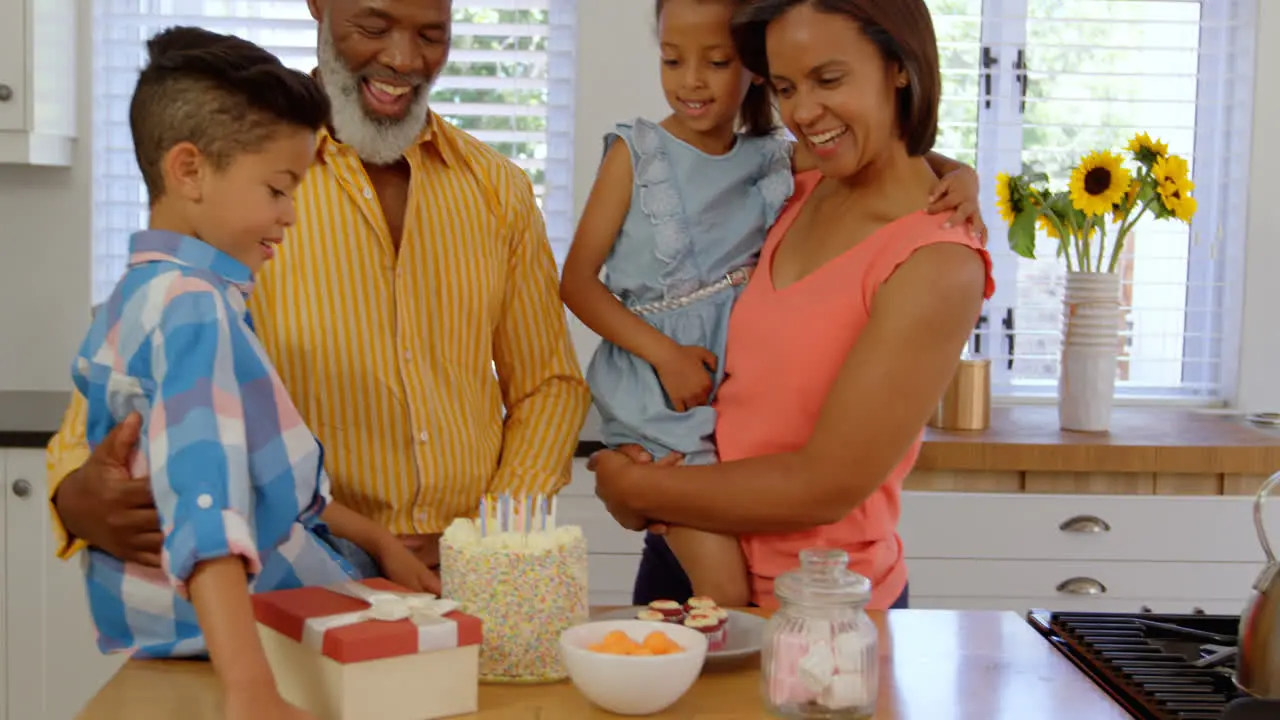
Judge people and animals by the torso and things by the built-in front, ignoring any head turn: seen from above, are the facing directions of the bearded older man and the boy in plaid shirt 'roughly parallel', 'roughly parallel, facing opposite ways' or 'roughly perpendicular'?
roughly perpendicular

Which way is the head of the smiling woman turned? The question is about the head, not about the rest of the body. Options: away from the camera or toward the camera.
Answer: toward the camera

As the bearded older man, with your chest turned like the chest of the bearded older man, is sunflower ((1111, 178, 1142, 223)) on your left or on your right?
on your left

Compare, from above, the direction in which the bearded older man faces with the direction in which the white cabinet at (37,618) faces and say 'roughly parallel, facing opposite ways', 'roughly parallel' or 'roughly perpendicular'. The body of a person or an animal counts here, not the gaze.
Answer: roughly parallel

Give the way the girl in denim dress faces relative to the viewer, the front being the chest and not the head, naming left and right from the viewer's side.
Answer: facing the viewer

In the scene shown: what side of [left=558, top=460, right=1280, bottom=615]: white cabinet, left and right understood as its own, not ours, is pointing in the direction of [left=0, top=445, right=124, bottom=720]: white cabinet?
right

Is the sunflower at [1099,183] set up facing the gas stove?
yes

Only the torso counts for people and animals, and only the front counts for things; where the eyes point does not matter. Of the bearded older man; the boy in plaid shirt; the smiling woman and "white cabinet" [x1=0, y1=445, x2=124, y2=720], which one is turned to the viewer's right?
the boy in plaid shirt

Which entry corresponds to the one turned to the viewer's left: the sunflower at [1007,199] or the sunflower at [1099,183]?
the sunflower at [1007,199]

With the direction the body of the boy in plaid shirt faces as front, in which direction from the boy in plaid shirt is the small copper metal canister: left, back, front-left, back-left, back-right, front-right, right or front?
front-left

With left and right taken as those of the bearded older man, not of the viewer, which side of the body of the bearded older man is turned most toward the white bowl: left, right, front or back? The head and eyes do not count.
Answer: front

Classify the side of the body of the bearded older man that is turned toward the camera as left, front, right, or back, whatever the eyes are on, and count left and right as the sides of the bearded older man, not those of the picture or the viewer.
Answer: front

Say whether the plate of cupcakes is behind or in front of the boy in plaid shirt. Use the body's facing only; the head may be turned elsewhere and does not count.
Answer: in front

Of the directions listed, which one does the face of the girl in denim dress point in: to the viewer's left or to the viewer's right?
to the viewer's left

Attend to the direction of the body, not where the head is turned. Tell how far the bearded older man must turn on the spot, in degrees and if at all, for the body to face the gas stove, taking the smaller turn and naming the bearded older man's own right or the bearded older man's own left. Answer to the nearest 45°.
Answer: approximately 45° to the bearded older man's own left

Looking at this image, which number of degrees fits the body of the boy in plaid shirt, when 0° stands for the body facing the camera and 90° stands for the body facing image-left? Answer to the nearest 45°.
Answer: approximately 270°

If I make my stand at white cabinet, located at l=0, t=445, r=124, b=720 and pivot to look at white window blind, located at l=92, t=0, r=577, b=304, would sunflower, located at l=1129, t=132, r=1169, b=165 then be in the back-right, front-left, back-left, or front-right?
front-right

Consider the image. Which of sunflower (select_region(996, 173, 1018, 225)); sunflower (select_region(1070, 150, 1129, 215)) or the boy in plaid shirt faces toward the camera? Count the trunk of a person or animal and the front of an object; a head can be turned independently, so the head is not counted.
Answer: sunflower (select_region(1070, 150, 1129, 215))

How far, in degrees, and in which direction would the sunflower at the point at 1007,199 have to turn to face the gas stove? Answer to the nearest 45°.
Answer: approximately 90° to its left

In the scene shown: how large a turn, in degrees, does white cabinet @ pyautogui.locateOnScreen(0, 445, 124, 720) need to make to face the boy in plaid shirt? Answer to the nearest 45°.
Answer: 0° — it already faces them
